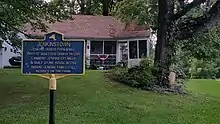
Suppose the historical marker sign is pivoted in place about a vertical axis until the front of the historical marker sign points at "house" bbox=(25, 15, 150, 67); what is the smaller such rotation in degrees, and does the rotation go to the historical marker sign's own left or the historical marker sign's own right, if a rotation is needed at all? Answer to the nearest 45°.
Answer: approximately 180°

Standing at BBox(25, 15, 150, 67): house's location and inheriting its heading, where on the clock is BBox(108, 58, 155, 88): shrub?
The shrub is roughly at 12 o'clock from the house.

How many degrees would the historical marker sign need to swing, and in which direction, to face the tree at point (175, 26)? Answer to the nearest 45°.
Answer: approximately 135° to its left

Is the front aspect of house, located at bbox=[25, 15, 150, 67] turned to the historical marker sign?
yes

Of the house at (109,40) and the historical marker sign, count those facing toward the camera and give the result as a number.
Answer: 2

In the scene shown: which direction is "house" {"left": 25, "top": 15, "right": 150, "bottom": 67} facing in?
toward the camera

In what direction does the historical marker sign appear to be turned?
toward the camera

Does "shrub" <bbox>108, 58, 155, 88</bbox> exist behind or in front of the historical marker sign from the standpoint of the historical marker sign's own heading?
behind

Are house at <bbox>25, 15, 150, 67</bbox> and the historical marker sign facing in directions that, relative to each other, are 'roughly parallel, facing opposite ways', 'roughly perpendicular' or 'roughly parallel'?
roughly parallel
